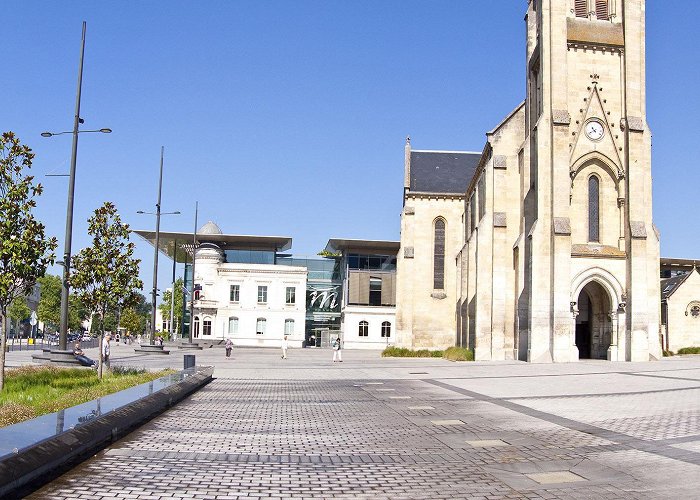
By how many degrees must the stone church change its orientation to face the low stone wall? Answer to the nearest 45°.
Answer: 0° — it already faces it

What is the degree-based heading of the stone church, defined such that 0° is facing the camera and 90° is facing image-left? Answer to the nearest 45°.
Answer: approximately 0°

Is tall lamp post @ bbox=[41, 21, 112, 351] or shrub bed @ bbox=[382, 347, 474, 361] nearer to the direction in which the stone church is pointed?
the tall lamp post

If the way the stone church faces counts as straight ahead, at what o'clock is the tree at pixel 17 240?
The tree is roughly at 1 o'clock from the stone church.

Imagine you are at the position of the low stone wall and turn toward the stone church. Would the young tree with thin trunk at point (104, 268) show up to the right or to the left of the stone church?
left

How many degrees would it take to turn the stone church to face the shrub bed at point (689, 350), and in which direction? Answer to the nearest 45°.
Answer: approximately 135° to its left

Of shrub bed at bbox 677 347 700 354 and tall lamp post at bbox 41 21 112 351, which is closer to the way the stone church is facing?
the tall lamp post

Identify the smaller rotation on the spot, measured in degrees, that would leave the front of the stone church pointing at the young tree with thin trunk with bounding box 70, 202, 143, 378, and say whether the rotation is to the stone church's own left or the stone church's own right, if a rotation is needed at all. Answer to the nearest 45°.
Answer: approximately 45° to the stone church's own right
